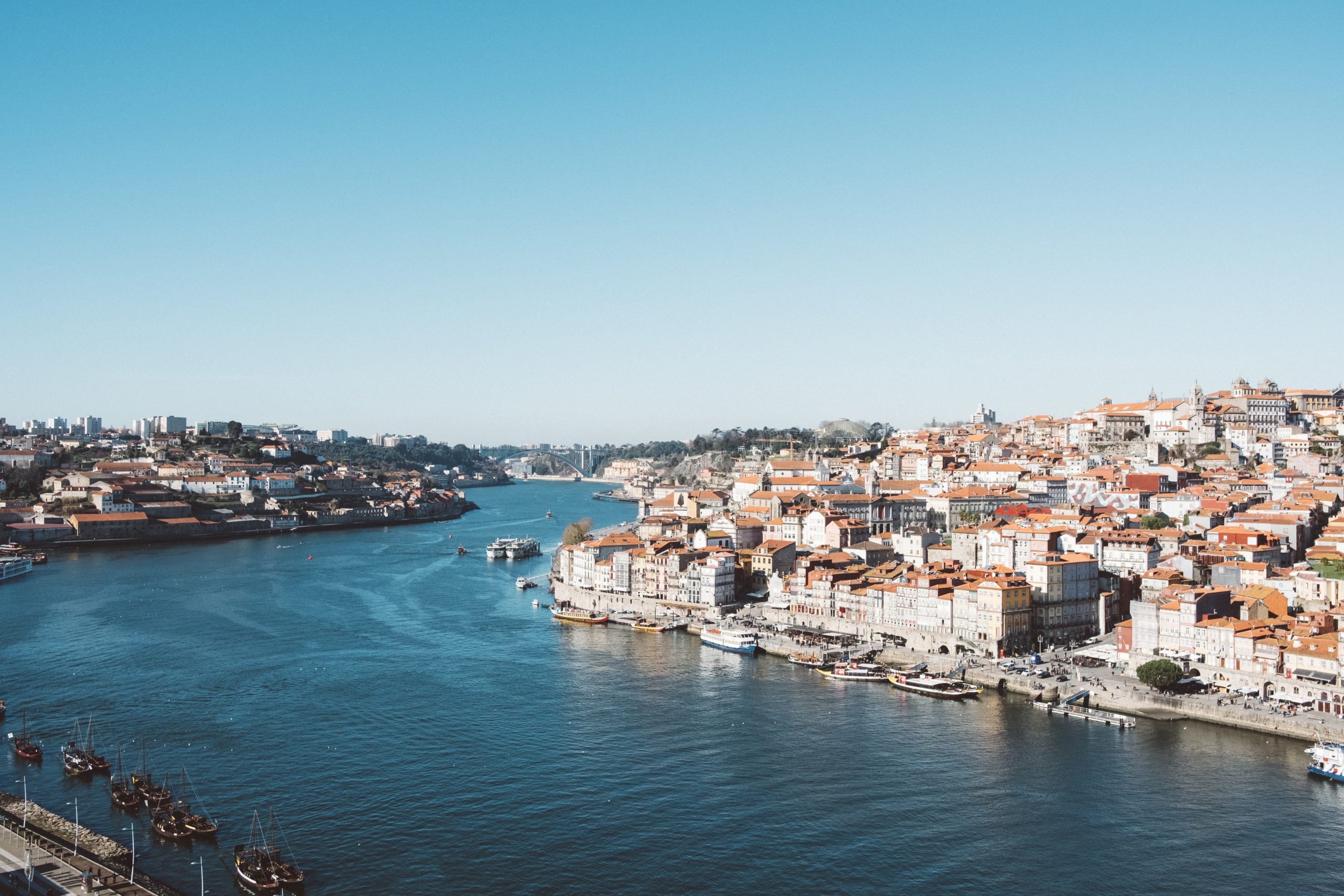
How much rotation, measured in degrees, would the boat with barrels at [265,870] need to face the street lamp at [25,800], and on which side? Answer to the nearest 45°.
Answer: approximately 180°

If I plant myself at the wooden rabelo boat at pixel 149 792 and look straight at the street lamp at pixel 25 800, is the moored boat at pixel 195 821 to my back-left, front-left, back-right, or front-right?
back-left

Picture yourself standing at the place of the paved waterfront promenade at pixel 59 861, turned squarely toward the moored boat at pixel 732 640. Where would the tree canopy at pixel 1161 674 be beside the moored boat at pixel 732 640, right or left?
right
